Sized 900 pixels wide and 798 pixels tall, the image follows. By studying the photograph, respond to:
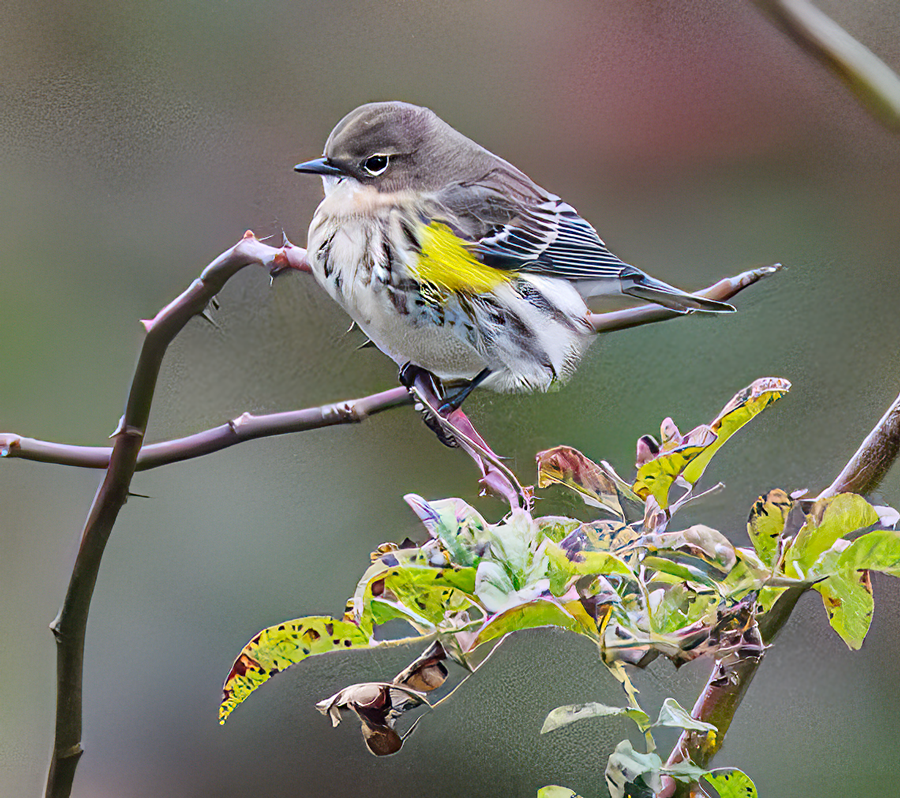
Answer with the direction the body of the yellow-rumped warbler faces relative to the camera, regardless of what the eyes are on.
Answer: to the viewer's left
